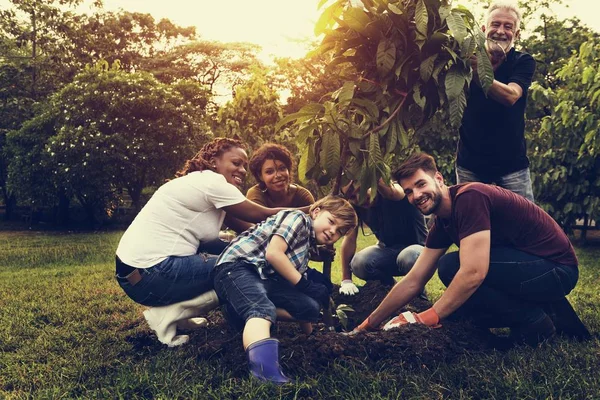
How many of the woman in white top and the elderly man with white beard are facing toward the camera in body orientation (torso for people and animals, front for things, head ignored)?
1

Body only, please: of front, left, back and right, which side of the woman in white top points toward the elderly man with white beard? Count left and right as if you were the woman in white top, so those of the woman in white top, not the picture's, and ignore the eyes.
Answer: front

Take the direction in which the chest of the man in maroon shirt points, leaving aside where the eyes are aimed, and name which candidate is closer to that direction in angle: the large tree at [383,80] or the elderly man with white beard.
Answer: the large tree

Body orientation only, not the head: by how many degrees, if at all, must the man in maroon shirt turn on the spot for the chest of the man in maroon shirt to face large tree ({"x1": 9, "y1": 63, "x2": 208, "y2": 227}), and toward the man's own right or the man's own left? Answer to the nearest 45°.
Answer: approximately 45° to the man's own right

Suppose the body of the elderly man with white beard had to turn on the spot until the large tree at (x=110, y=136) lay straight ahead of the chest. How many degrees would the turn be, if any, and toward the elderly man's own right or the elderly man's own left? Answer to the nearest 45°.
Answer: approximately 135° to the elderly man's own right

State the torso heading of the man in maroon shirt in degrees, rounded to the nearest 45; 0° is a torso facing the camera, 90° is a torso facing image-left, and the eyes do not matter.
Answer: approximately 90°

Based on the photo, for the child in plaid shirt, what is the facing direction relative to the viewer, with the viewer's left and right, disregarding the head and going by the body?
facing the viewer and to the right of the viewer

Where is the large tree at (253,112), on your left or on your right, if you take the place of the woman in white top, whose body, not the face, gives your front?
on your left

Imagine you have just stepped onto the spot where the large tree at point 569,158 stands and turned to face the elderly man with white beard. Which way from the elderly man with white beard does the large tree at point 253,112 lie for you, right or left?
right

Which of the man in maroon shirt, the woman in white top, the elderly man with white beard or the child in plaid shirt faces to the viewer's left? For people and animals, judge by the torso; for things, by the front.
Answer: the man in maroon shirt

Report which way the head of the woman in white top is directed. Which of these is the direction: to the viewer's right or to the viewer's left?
to the viewer's right

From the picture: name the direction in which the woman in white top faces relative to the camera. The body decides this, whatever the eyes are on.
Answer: to the viewer's right

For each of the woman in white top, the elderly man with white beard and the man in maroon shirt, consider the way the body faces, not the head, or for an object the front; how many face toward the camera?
1

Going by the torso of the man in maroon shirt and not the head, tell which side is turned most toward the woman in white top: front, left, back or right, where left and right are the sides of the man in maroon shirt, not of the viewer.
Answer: front
